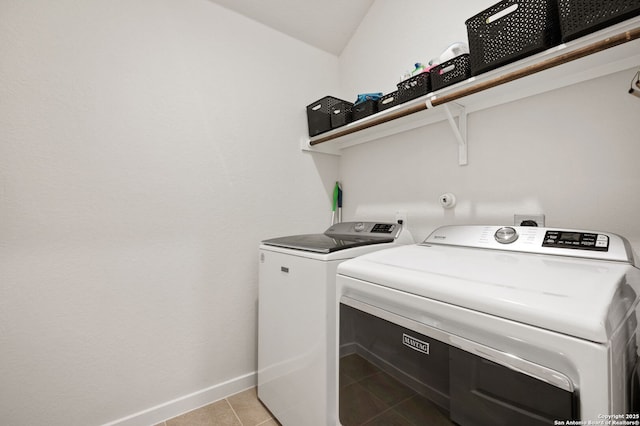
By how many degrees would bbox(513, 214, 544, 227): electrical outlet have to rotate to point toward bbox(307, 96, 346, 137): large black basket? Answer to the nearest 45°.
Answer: approximately 90° to its right

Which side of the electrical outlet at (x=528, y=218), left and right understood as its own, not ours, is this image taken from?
front

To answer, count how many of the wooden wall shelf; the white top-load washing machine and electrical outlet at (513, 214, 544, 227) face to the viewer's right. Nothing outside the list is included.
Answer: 0

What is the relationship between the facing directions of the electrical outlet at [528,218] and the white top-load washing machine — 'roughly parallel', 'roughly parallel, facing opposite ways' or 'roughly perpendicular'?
roughly parallel

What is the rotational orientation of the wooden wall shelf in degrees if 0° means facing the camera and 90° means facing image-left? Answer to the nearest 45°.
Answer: approximately 45°

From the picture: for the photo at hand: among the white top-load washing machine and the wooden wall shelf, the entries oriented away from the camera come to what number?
0

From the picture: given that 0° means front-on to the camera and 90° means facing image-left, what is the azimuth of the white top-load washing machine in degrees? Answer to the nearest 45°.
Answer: approximately 45°
